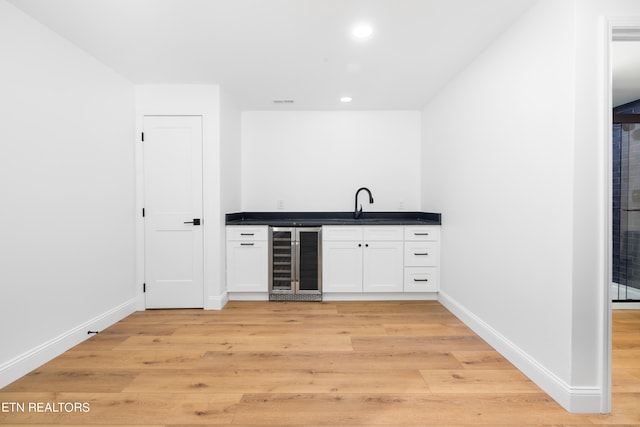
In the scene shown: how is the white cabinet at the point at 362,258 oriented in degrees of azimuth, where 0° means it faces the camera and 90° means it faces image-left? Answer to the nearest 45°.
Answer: approximately 0°

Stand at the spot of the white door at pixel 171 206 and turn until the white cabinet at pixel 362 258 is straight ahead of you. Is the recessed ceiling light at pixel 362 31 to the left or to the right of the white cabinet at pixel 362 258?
right

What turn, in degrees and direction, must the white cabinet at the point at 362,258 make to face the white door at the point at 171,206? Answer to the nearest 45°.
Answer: approximately 90° to its right

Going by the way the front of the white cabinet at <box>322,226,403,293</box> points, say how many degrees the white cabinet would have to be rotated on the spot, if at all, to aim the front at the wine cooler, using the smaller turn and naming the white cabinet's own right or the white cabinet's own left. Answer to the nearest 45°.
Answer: approximately 90° to the white cabinet's own right
